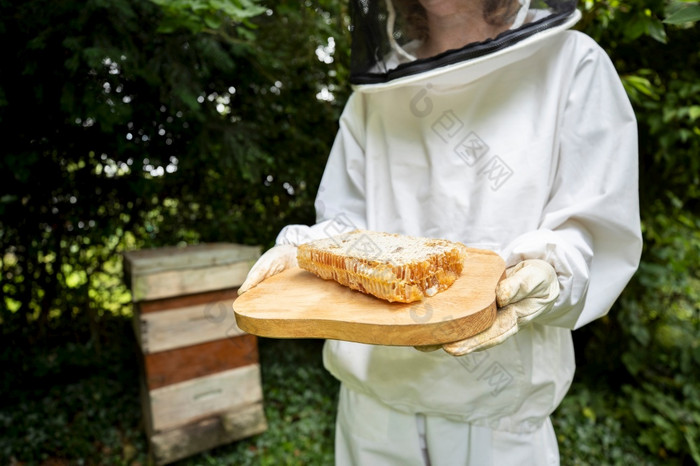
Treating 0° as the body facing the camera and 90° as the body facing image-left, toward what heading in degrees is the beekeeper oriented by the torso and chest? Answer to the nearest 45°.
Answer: approximately 45°
